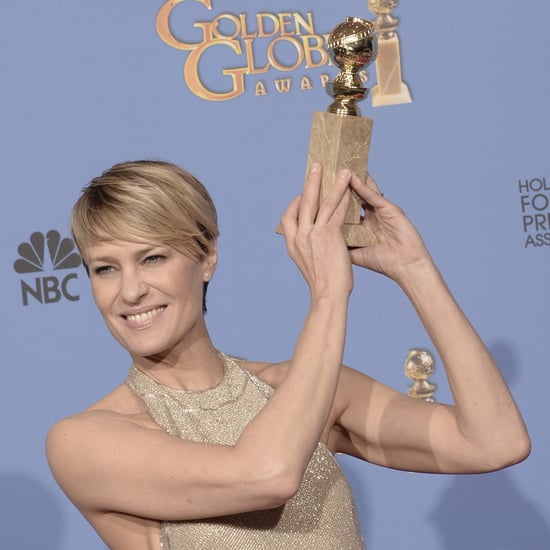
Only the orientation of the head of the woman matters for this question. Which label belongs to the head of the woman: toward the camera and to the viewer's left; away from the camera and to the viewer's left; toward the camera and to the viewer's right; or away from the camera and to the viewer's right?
toward the camera and to the viewer's left

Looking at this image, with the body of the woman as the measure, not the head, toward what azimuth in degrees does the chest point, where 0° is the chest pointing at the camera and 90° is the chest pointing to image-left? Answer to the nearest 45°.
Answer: approximately 315°
